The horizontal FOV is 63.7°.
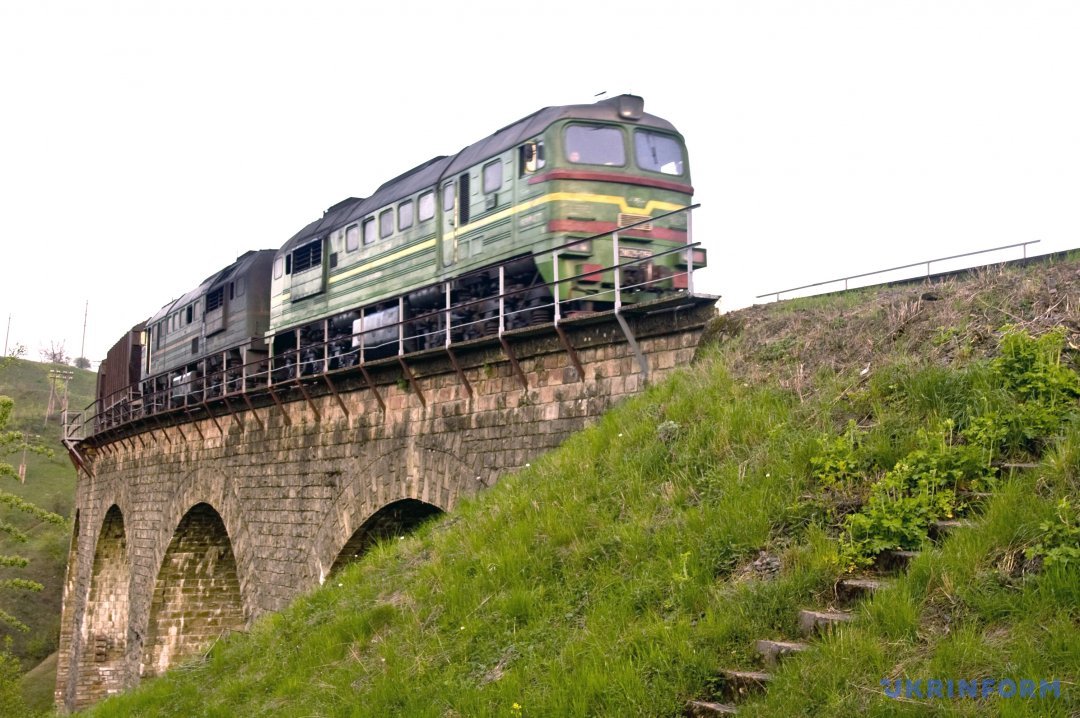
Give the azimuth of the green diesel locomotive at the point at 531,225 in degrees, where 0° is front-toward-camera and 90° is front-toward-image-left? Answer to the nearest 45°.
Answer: approximately 315°

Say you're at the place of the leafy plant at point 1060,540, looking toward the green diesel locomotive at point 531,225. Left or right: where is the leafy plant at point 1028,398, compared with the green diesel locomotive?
right

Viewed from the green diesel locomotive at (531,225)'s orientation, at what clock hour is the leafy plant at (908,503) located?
The leafy plant is roughly at 1 o'clock from the green diesel locomotive.

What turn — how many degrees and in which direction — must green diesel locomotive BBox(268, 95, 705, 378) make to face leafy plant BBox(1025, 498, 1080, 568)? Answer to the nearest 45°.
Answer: approximately 45° to its right

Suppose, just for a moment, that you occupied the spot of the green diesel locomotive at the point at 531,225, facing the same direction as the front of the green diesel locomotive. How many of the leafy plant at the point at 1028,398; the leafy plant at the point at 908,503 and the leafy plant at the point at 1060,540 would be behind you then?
0

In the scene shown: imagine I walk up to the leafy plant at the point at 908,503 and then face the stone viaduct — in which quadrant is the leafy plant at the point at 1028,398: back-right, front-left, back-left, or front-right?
front-right

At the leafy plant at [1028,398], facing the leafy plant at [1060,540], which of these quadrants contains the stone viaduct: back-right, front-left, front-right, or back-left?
back-right

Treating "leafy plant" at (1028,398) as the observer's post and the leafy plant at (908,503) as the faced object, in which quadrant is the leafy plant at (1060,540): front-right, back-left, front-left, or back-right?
front-left

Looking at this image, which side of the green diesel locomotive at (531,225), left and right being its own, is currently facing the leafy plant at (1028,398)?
front

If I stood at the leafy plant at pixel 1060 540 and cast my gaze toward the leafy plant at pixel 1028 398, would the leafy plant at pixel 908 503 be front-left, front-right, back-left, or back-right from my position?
front-left
